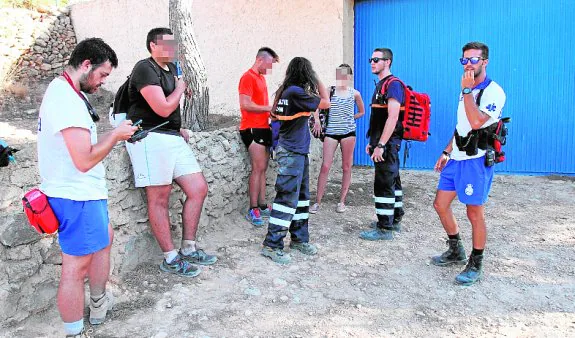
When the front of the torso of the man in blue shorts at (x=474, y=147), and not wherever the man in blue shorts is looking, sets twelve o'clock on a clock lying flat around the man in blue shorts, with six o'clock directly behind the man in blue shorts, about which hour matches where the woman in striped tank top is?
The woman in striped tank top is roughly at 3 o'clock from the man in blue shorts.

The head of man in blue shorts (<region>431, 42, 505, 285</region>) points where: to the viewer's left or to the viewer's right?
to the viewer's left

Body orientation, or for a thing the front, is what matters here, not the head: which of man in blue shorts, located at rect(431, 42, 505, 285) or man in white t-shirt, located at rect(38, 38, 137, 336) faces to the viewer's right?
the man in white t-shirt

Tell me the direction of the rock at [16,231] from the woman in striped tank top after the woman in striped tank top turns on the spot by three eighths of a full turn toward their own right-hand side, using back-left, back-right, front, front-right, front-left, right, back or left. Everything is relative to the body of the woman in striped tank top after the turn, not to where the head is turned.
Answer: left

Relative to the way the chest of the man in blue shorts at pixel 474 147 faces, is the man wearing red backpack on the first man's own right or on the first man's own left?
on the first man's own right

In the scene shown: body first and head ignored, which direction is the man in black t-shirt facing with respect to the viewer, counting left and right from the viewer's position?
facing the viewer and to the right of the viewer

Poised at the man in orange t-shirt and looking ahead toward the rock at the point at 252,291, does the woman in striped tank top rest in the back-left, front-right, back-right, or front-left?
back-left

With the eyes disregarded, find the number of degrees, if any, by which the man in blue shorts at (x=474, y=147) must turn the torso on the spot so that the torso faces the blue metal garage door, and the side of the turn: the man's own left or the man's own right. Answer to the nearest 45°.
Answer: approximately 135° to the man's own right

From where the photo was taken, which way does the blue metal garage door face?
toward the camera

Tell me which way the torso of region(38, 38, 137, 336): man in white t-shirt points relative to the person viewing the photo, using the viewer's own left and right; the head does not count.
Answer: facing to the right of the viewer

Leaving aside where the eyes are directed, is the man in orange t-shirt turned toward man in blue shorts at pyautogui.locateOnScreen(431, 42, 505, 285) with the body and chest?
yes

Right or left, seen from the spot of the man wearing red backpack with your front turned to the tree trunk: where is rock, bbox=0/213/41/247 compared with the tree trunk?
left

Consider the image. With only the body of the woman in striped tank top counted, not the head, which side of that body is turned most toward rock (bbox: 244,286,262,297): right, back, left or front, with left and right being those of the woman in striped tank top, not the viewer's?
front
